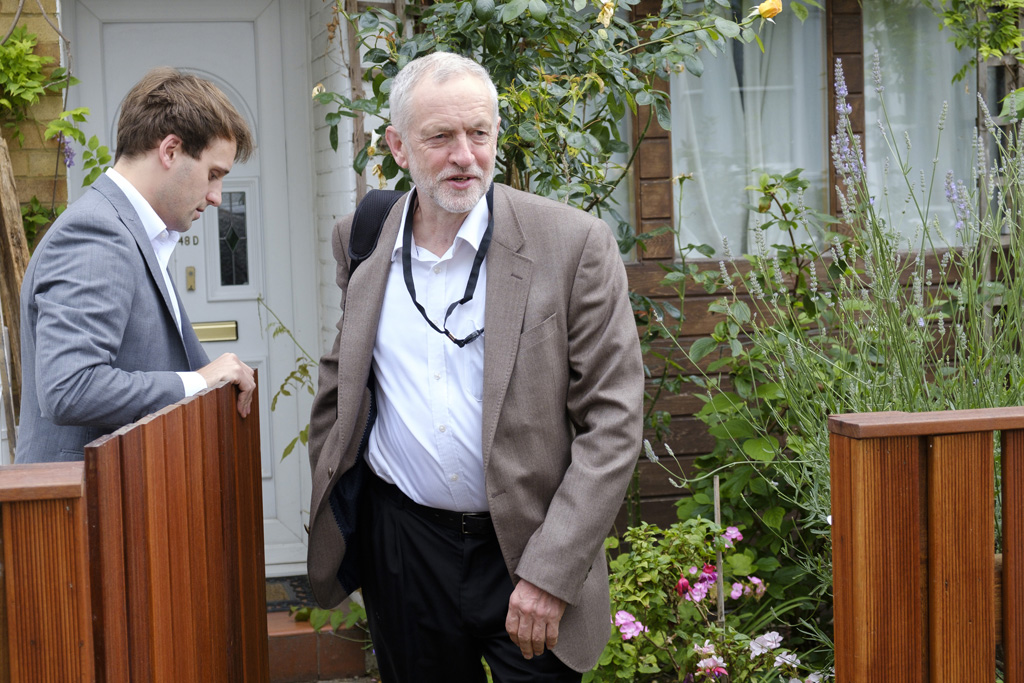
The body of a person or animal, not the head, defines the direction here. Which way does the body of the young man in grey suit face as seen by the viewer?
to the viewer's right

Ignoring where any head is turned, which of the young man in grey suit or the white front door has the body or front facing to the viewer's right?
the young man in grey suit

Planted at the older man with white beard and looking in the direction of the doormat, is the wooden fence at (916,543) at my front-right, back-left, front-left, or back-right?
back-right

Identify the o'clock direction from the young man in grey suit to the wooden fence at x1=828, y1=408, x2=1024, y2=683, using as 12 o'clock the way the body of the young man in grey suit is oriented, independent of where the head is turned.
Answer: The wooden fence is roughly at 1 o'clock from the young man in grey suit.

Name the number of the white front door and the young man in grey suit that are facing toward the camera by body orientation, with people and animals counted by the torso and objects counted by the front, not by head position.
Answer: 1

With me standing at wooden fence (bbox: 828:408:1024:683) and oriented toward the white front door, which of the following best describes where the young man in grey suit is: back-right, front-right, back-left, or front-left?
front-left

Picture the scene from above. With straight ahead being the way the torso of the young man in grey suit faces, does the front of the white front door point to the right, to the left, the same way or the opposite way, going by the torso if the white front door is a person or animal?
to the right

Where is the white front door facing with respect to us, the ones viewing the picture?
facing the viewer
